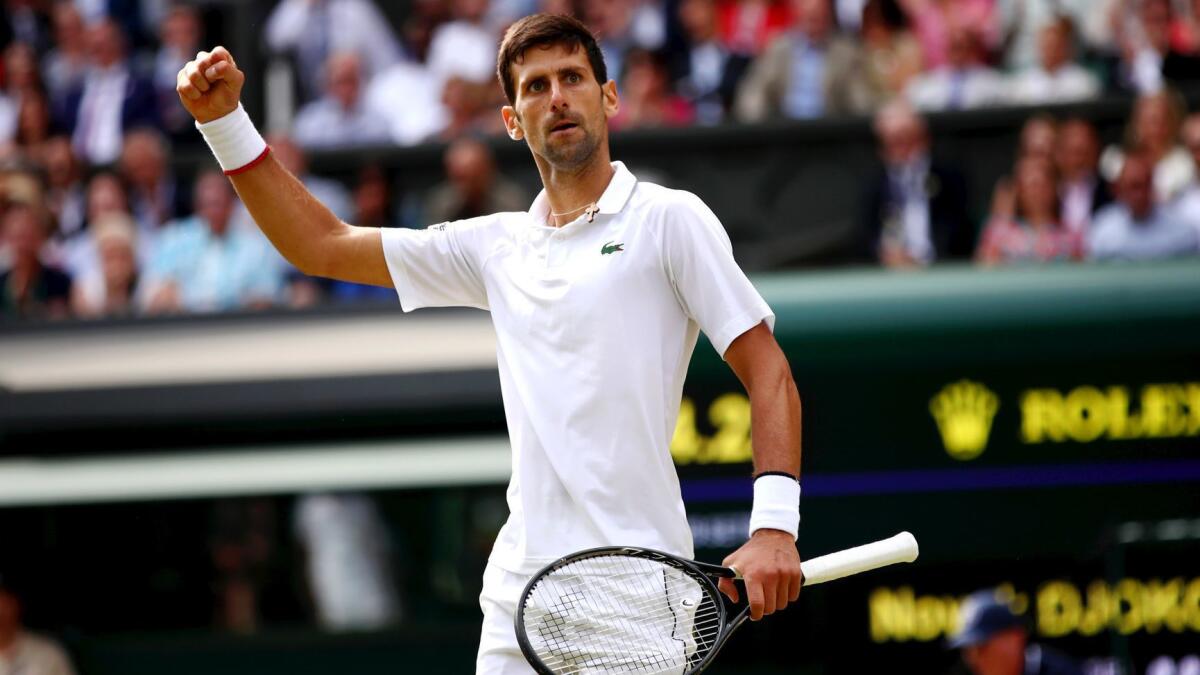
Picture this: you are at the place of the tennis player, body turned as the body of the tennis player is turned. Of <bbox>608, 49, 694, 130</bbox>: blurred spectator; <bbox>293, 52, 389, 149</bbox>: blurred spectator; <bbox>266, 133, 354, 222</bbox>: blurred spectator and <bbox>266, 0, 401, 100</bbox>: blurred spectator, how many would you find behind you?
4

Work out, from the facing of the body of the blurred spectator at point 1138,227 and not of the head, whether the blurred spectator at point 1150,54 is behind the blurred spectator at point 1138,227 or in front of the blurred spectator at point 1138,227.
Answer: behind

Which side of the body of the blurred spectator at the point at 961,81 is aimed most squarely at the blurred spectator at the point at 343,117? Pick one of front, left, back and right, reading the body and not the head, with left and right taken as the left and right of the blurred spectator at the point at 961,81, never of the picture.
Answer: right

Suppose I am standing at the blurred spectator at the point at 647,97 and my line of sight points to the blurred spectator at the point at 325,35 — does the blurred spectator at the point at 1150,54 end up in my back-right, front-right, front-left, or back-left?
back-right

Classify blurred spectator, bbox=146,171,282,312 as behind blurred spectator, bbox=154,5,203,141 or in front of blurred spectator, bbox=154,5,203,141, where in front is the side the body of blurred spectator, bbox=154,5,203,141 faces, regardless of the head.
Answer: in front

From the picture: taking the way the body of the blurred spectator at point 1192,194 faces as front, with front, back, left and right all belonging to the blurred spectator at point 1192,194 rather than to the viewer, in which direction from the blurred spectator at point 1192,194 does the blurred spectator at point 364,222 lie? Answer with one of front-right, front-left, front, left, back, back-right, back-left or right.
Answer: right

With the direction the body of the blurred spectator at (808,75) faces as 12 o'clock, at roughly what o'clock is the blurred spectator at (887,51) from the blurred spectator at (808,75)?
the blurred spectator at (887,51) is roughly at 8 o'clock from the blurred spectator at (808,75).
